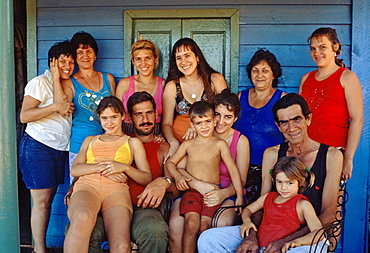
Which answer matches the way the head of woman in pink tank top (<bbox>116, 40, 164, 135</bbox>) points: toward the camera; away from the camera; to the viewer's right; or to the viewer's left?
toward the camera

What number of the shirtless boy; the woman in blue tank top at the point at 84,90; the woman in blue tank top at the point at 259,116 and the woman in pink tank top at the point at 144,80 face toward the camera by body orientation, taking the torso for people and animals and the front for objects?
4

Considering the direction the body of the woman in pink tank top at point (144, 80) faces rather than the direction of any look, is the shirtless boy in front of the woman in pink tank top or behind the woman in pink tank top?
in front

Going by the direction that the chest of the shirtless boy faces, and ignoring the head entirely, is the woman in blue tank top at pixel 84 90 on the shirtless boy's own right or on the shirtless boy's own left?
on the shirtless boy's own right

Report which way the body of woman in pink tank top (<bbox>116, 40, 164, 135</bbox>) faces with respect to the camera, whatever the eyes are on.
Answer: toward the camera

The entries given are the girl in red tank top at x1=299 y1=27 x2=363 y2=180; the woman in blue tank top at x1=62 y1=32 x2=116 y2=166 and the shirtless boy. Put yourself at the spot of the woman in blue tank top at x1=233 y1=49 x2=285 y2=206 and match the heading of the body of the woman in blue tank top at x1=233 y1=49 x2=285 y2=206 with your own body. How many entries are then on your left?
1

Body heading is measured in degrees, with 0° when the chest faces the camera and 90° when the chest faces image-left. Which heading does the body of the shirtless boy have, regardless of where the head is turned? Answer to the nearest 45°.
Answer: approximately 0°

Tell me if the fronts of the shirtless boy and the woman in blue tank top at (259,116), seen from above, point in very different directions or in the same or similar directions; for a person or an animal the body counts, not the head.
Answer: same or similar directions

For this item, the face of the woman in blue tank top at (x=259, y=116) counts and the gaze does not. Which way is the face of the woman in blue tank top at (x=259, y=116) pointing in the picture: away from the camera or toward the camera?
toward the camera

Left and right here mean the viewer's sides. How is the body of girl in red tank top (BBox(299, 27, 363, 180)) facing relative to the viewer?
facing the viewer and to the left of the viewer

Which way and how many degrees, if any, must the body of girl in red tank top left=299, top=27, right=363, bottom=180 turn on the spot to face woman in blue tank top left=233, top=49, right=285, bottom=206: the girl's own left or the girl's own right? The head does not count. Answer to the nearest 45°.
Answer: approximately 45° to the girl's own right

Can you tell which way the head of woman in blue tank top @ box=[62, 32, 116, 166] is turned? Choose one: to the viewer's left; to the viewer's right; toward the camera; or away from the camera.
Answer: toward the camera

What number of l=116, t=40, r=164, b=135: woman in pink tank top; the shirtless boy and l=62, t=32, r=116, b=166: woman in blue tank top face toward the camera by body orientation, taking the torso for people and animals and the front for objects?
3

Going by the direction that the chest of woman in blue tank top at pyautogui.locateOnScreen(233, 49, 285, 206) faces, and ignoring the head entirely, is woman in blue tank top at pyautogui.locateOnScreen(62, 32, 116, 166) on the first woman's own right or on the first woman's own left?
on the first woman's own right

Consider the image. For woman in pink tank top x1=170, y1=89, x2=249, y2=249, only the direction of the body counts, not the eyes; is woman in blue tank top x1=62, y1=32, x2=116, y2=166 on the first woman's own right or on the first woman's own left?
on the first woman's own right

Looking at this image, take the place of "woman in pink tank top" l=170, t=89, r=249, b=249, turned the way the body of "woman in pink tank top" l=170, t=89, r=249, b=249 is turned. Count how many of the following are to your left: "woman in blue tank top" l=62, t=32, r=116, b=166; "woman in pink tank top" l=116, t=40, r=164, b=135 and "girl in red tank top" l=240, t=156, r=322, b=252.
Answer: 1
